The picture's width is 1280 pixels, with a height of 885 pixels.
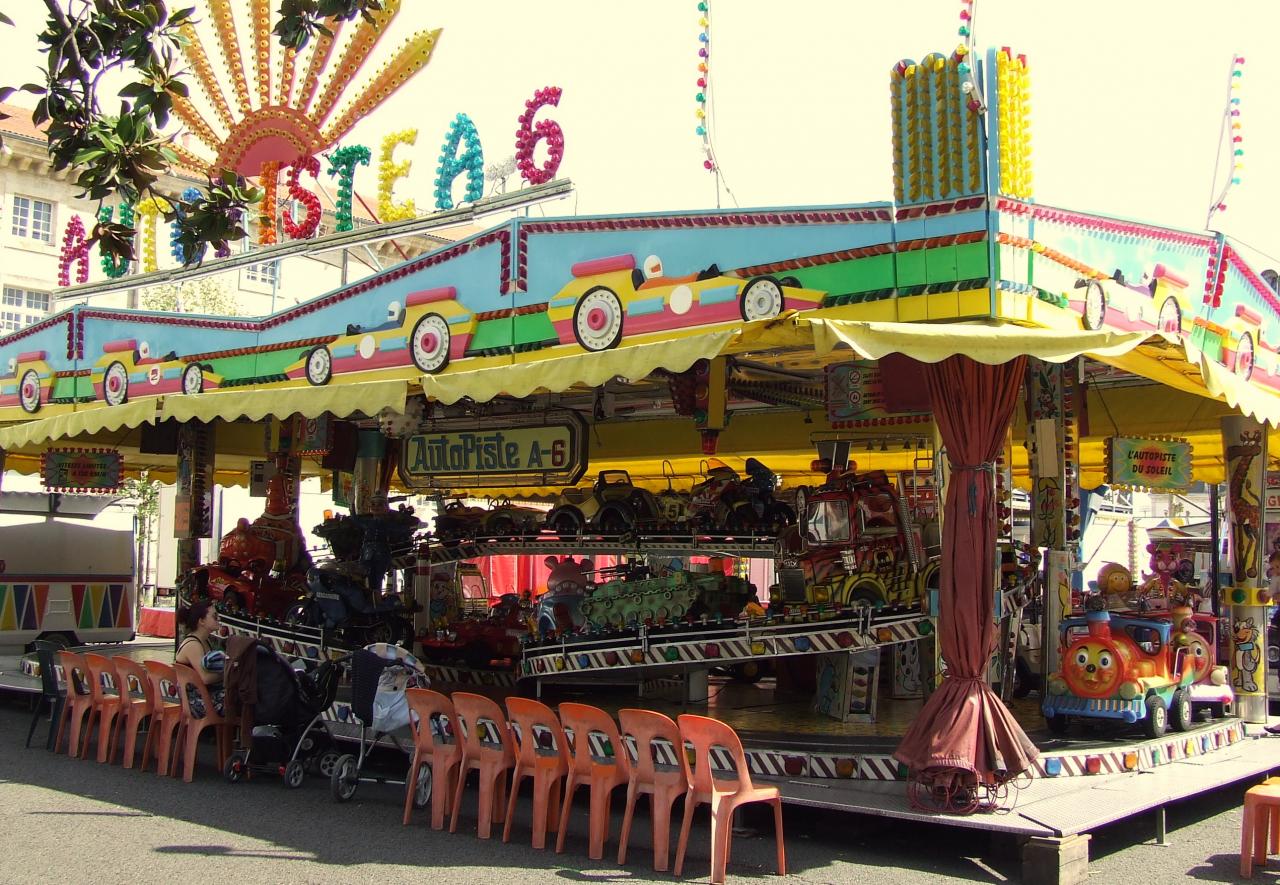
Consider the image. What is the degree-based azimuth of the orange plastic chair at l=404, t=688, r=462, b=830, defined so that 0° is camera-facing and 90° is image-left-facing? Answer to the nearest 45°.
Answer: approximately 225°

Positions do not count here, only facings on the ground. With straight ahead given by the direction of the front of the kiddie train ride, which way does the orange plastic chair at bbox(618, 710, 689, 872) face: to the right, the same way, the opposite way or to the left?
the opposite way

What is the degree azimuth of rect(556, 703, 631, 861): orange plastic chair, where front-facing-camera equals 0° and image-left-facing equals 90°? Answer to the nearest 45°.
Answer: approximately 225°

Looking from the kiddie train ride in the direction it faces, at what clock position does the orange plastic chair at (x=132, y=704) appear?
The orange plastic chair is roughly at 1 o'clock from the kiddie train ride.

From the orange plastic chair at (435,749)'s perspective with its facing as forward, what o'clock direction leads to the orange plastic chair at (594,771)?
the orange plastic chair at (594,771) is roughly at 3 o'clock from the orange plastic chair at (435,749).

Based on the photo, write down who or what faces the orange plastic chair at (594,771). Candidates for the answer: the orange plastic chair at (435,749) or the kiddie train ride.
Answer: the kiddie train ride

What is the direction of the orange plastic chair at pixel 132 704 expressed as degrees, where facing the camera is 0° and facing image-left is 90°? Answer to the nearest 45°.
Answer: approximately 225°

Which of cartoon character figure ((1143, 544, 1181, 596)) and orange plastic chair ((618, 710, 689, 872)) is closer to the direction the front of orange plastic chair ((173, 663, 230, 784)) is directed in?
the cartoon character figure

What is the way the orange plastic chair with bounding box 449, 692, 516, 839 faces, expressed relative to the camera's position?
facing away from the viewer and to the right of the viewer

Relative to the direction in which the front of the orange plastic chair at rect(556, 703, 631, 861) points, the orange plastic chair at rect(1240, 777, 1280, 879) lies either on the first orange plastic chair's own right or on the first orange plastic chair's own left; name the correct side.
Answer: on the first orange plastic chair's own right

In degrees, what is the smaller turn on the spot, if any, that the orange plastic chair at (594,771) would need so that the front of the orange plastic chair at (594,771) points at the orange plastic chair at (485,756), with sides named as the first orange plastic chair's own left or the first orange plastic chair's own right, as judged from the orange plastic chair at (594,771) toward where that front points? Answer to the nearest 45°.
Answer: approximately 90° to the first orange plastic chair's own left
